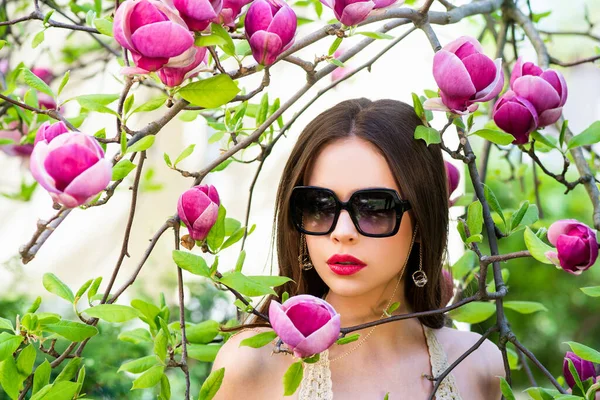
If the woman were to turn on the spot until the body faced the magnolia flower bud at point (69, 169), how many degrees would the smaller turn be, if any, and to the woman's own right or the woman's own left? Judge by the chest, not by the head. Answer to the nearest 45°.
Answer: approximately 45° to the woman's own right

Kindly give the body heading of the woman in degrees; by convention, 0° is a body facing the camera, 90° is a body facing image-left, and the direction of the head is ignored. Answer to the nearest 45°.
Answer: approximately 0°

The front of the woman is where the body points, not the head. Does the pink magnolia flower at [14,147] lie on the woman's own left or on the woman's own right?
on the woman's own right
